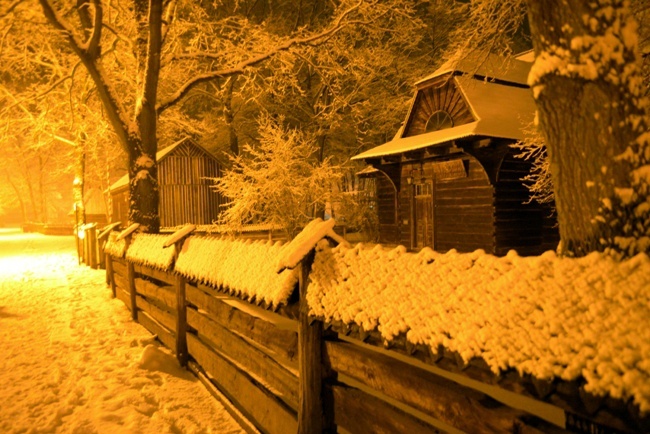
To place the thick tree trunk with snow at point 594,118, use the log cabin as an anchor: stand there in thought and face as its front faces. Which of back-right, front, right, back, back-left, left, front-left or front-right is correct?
front-left

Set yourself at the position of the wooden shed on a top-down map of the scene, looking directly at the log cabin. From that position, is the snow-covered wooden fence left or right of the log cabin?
right

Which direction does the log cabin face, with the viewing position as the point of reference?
facing the viewer and to the left of the viewer

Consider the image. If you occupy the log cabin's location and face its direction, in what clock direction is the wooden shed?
The wooden shed is roughly at 2 o'clock from the log cabin.
